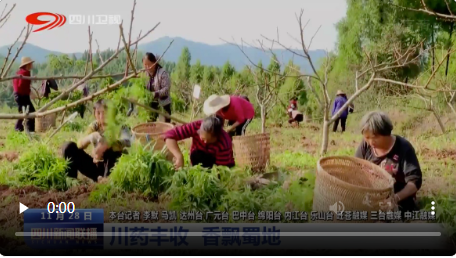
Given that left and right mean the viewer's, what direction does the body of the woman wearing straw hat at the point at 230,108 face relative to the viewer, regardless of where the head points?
facing to the left of the viewer

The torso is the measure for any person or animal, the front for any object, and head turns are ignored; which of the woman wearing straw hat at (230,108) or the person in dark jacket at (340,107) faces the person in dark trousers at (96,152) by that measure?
the woman wearing straw hat

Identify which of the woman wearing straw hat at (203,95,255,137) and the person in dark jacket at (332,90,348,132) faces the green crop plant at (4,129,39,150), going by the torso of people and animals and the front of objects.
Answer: the woman wearing straw hat

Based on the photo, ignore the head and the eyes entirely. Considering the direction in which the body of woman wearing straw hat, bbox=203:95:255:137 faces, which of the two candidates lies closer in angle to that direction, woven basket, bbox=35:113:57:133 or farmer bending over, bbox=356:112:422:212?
the woven basket

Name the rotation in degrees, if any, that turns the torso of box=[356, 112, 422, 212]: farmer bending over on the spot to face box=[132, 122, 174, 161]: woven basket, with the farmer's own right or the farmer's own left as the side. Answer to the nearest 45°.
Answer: approximately 45° to the farmer's own right

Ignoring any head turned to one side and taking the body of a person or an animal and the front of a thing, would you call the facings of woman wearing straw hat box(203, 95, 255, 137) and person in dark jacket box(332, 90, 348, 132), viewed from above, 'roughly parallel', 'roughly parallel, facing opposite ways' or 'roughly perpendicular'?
roughly perpendicular

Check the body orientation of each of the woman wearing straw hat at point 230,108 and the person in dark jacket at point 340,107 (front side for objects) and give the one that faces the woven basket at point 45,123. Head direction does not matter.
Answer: the woman wearing straw hat

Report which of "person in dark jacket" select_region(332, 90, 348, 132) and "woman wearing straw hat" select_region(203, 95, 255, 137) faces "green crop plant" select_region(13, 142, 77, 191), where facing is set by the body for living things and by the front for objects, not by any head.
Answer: the woman wearing straw hat

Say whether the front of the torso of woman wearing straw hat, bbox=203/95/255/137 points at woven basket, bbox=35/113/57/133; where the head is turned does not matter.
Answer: yes
